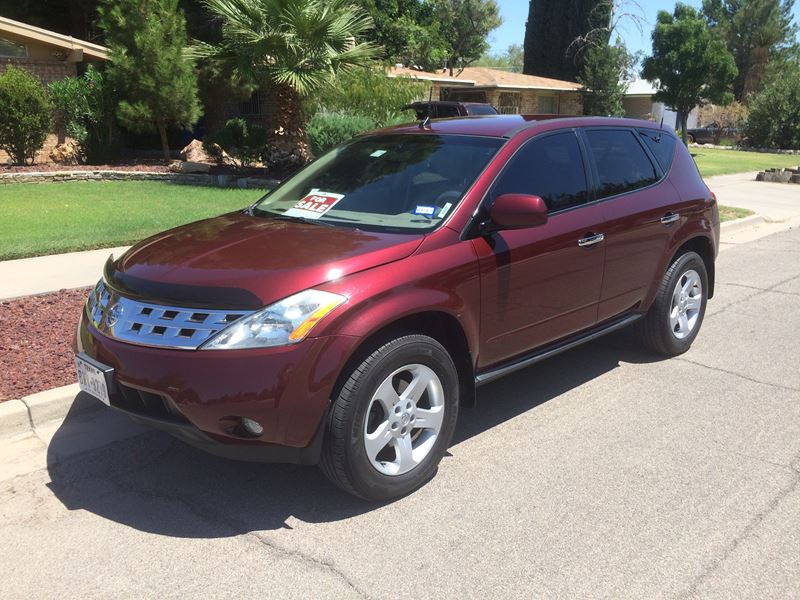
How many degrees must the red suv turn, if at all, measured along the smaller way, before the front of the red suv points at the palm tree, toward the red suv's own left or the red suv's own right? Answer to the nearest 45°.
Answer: approximately 135° to the red suv's own right

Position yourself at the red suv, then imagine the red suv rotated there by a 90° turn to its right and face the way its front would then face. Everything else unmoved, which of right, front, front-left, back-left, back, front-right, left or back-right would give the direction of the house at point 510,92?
front-right

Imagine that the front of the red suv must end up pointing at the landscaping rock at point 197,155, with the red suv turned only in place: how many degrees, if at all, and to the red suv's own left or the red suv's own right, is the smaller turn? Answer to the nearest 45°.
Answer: approximately 135° to the red suv's own right

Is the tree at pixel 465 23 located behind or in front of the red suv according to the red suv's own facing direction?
behind

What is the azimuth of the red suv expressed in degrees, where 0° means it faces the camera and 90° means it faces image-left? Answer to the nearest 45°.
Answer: approximately 45°

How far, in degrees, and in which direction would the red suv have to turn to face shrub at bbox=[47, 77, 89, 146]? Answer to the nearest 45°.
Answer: approximately 90° to its right

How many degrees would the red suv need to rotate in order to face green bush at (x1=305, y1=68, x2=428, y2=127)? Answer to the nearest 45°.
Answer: approximately 135° to its right

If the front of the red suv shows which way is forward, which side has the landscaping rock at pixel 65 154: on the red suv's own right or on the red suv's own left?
on the red suv's own right

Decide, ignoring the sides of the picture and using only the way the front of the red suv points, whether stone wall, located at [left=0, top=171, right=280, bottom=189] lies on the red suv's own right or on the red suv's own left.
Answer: on the red suv's own right

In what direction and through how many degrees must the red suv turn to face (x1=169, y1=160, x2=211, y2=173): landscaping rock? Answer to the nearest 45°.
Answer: approximately 135° to its right

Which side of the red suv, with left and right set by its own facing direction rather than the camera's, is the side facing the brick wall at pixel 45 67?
right

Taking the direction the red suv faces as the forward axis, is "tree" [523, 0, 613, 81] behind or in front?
behind

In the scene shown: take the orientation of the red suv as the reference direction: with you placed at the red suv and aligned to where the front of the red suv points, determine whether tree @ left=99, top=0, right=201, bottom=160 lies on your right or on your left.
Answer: on your right

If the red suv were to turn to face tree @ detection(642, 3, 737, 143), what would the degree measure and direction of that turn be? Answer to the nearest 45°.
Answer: approximately 135° to its right

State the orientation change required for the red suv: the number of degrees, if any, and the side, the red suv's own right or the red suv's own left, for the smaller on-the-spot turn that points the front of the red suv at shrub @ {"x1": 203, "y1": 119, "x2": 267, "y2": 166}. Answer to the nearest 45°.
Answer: approximately 135° to the red suv's own right
